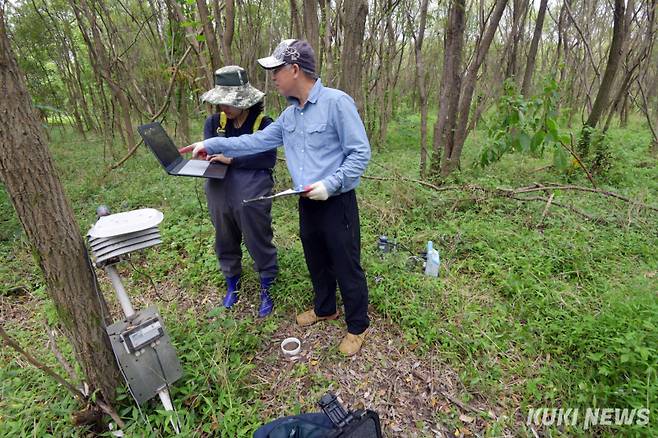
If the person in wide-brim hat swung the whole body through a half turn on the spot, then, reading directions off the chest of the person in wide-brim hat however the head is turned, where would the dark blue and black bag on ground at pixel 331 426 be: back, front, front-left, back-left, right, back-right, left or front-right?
back-right

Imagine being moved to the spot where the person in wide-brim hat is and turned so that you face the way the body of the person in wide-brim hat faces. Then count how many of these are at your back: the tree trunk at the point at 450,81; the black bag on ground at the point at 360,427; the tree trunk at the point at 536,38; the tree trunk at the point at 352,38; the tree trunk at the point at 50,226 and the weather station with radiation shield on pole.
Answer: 3

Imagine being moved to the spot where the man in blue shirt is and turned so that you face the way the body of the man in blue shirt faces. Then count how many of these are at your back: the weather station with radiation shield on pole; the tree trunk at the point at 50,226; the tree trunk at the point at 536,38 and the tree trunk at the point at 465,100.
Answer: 2

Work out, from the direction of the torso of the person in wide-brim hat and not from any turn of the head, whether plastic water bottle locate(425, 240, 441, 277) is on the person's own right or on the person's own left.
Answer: on the person's own left

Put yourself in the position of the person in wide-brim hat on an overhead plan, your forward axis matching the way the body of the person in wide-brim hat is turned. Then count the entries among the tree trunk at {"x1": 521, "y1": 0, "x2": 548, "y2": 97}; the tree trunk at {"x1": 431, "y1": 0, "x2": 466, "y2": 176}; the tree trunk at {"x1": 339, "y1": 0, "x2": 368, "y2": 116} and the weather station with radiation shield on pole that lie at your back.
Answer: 3

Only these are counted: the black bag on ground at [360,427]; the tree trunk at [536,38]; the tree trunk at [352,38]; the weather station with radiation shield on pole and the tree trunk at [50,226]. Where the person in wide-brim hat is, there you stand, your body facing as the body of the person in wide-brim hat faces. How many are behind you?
2

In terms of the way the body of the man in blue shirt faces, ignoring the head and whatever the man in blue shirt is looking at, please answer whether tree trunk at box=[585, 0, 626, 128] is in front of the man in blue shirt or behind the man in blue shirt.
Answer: behind

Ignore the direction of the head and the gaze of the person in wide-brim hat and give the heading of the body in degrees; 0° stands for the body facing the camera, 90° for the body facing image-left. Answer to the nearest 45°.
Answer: approximately 45°

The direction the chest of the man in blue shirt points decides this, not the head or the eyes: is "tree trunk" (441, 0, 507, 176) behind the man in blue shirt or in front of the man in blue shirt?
behind

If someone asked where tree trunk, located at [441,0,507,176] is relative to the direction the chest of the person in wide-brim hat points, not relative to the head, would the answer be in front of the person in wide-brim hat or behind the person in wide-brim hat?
behind

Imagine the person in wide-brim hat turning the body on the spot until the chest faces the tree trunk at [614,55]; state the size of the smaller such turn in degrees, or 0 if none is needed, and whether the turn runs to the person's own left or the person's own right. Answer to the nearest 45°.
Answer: approximately 135° to the person's own left

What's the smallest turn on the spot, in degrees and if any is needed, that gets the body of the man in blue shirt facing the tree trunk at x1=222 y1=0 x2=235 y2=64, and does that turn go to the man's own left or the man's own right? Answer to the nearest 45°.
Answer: approximately 135° to the man's own right

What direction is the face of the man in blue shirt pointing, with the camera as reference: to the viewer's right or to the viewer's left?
to the viewer's left

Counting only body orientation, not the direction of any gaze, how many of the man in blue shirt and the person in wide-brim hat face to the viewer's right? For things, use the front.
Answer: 0

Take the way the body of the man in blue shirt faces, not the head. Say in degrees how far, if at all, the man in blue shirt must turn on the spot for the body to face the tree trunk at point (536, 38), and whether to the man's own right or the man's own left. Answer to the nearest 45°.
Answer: approximately 180°

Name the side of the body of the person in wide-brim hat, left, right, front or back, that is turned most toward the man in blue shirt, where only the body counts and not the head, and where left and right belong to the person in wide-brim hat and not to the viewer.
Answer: left

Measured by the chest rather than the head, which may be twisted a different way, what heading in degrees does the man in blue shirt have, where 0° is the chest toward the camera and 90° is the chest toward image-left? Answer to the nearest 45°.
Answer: approximately 45°
